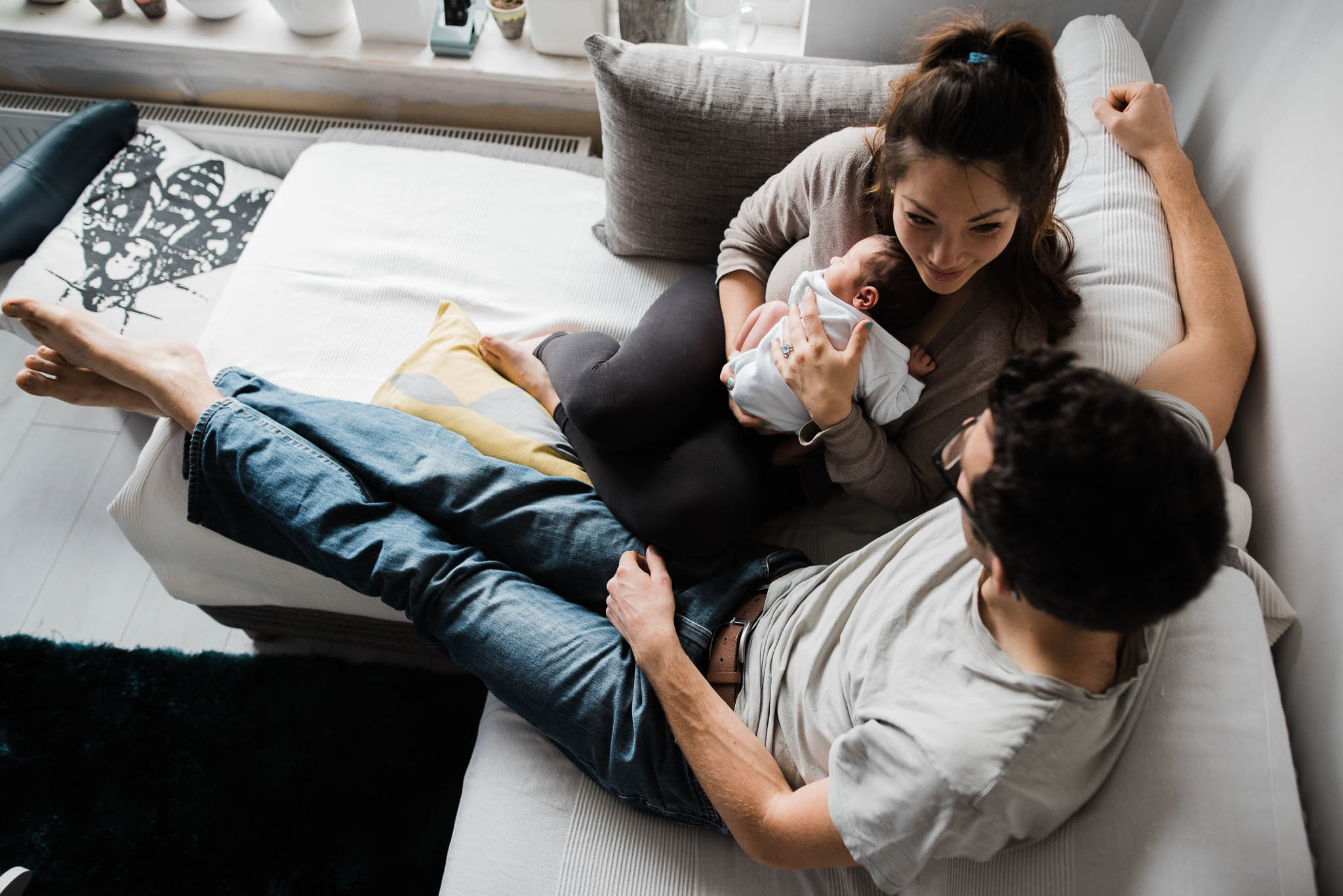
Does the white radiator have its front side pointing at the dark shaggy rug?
yes

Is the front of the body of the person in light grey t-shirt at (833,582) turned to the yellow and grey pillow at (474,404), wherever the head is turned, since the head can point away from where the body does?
yes

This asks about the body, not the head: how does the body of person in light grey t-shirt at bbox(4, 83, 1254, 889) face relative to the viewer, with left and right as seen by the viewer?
facing away from the viewer and to the left of the viewer

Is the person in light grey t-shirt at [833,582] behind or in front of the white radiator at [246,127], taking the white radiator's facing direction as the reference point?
in front

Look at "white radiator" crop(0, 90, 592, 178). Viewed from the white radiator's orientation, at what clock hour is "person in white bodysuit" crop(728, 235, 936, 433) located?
The person in white bodysuit is roughly at 11 o'clock from the white radiator.

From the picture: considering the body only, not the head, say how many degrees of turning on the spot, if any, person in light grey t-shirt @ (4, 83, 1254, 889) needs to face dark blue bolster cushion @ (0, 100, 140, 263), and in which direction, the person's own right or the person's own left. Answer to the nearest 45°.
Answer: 0° — they already face it

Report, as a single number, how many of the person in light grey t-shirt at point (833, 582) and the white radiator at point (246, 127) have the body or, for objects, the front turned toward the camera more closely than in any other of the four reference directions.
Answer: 1

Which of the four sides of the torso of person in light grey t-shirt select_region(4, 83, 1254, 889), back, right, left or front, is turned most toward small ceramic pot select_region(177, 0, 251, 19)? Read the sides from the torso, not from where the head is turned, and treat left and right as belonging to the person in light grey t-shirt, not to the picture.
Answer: front

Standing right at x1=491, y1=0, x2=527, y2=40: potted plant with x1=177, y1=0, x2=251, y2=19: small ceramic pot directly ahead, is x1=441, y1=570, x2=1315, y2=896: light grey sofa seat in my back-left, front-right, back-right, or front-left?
back-left

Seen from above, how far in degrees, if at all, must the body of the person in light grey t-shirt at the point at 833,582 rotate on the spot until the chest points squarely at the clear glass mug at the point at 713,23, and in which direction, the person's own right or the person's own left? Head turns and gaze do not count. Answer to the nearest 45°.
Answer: approximately 45° to the person's own right
